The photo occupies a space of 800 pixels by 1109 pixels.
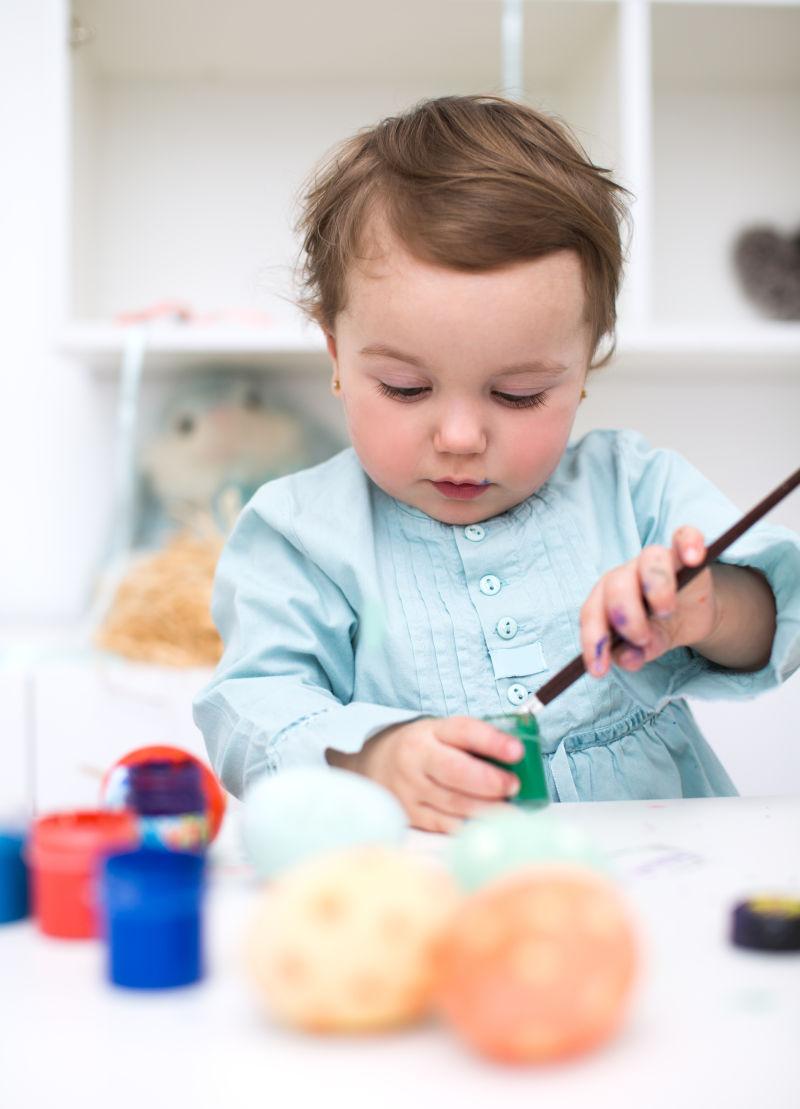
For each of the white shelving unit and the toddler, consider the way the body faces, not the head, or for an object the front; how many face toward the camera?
2

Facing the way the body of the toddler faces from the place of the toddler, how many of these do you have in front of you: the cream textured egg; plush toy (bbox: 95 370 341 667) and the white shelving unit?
1

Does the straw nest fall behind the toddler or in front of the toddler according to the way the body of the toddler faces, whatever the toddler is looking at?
behind

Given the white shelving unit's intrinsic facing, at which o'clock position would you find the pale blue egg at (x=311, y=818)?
The pale blue egg is roughly at 12 o'clock from the white shelving unit.

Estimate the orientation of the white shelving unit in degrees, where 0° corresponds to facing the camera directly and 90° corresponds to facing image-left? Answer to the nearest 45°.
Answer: approximately 0°
